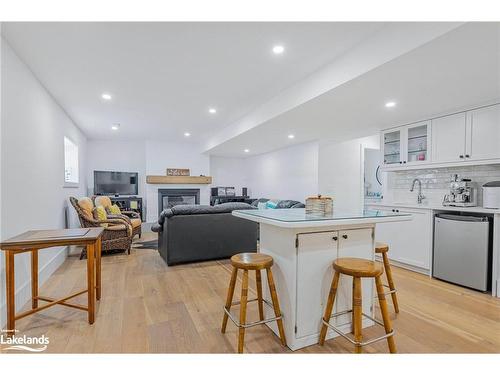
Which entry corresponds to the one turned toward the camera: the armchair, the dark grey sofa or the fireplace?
the fireplace

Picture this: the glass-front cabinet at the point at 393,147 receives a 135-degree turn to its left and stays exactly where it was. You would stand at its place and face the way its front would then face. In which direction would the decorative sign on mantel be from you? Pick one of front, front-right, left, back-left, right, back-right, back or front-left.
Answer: back

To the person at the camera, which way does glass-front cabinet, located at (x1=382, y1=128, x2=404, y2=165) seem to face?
facing the viewer and to the left of the viewer

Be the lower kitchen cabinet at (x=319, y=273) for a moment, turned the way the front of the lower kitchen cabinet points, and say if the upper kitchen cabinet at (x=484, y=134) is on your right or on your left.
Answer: on your left

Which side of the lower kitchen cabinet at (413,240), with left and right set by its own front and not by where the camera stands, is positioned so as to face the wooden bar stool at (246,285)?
front

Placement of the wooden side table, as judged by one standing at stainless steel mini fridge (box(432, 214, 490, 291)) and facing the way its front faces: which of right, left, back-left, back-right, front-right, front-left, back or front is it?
front

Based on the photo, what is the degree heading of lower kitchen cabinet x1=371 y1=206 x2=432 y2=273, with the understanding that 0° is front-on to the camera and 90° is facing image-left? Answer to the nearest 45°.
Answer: approximately 45°

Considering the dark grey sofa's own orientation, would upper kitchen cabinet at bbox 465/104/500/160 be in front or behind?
behind

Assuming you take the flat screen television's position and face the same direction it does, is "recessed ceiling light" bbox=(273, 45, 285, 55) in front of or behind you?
in front

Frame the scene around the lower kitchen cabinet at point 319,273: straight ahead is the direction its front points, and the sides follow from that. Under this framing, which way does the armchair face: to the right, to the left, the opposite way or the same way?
to the left

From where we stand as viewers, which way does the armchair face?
facing to the right of the viewer

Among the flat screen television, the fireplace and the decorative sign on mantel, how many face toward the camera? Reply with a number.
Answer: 3

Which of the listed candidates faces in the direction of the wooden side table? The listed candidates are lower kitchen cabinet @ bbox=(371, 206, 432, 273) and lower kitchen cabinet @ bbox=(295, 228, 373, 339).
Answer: lower kitchen cabinet @ bbox=(371, 206, 432, 273)

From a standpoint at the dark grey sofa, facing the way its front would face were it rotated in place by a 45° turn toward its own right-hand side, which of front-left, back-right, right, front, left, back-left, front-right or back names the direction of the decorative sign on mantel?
front

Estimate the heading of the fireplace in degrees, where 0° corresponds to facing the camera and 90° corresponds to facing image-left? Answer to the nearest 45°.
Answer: approximately 0°

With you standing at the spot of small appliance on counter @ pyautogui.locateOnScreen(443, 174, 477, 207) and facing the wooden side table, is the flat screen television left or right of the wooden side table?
right

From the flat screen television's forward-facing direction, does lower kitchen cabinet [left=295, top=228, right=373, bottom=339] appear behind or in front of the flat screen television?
in front
